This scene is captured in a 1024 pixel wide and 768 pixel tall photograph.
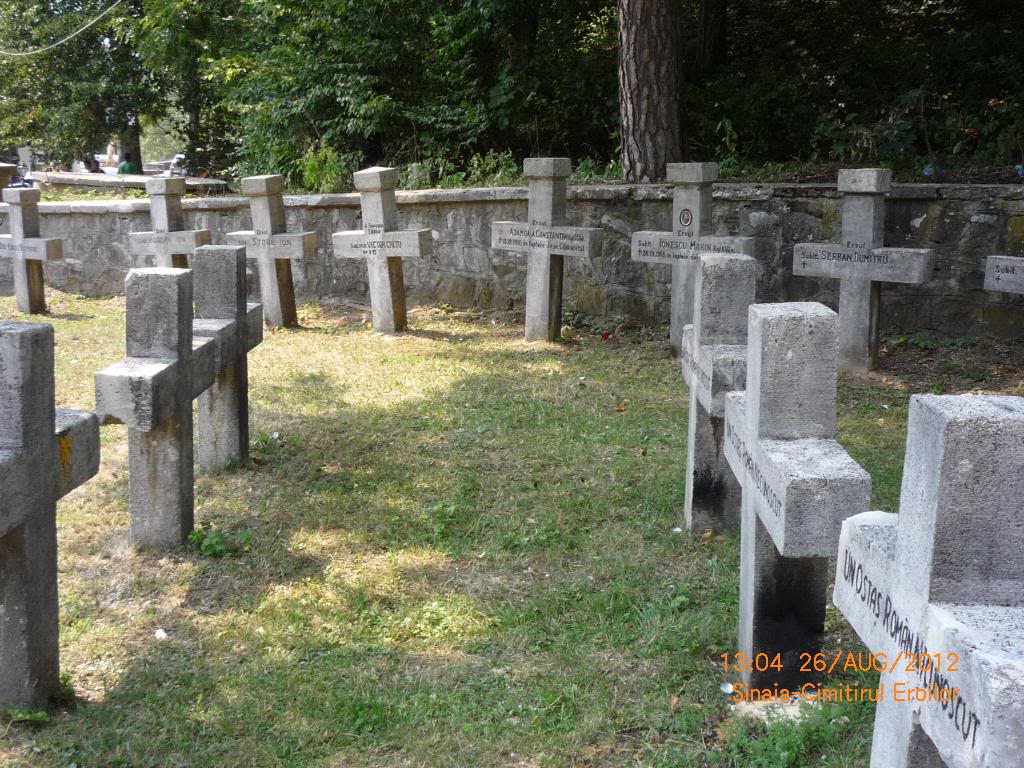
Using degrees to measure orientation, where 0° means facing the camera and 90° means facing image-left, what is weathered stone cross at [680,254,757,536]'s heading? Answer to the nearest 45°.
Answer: approximately 90°

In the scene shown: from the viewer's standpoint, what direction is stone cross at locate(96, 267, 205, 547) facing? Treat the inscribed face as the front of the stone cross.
to the viewer's right

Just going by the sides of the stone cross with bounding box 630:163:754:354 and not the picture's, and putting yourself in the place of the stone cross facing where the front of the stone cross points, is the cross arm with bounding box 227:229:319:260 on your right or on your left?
on your right

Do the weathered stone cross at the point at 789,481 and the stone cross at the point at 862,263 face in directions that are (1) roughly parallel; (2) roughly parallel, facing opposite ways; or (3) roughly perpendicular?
roughly perpendicular

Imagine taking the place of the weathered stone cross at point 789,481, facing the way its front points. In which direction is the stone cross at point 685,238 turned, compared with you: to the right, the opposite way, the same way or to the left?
to the left

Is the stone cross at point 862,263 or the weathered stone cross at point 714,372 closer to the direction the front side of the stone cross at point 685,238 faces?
the weathered stone cross

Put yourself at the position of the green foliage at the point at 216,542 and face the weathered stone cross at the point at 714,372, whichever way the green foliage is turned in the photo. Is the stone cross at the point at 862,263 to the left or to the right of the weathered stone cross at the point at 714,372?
left

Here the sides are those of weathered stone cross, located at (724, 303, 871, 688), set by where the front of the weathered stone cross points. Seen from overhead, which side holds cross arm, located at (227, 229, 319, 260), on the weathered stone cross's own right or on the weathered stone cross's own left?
on the weathered stone cross's own right

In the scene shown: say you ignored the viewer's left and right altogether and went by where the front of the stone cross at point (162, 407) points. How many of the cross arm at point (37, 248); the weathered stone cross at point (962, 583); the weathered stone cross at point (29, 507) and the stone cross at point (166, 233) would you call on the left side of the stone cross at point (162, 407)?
2

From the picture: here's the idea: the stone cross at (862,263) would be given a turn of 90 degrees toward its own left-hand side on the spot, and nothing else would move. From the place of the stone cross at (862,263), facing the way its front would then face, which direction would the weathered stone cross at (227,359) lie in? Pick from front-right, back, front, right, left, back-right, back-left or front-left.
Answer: back-right

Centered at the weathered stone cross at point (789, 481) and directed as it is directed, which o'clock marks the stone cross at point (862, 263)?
The stone cross is roughly at 3 o'clock from the weathered stone cross.

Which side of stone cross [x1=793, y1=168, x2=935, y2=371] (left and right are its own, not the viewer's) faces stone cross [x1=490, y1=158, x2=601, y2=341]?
right

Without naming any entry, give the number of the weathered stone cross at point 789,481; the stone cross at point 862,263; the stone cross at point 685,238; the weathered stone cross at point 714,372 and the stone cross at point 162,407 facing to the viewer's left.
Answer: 2
